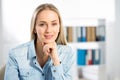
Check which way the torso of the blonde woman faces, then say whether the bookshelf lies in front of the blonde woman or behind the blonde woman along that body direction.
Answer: behind

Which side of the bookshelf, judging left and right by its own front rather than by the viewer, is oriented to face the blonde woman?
front

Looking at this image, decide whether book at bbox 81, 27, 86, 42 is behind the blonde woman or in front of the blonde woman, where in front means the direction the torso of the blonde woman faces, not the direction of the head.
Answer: behind

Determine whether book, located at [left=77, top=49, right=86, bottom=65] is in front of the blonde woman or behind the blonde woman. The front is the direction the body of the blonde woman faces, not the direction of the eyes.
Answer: behind

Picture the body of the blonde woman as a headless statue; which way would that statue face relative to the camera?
toward the camera

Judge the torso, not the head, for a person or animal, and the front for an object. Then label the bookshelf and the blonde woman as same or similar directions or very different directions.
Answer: same or similar directions

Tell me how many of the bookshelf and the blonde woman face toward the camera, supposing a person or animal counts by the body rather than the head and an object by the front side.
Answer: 2
